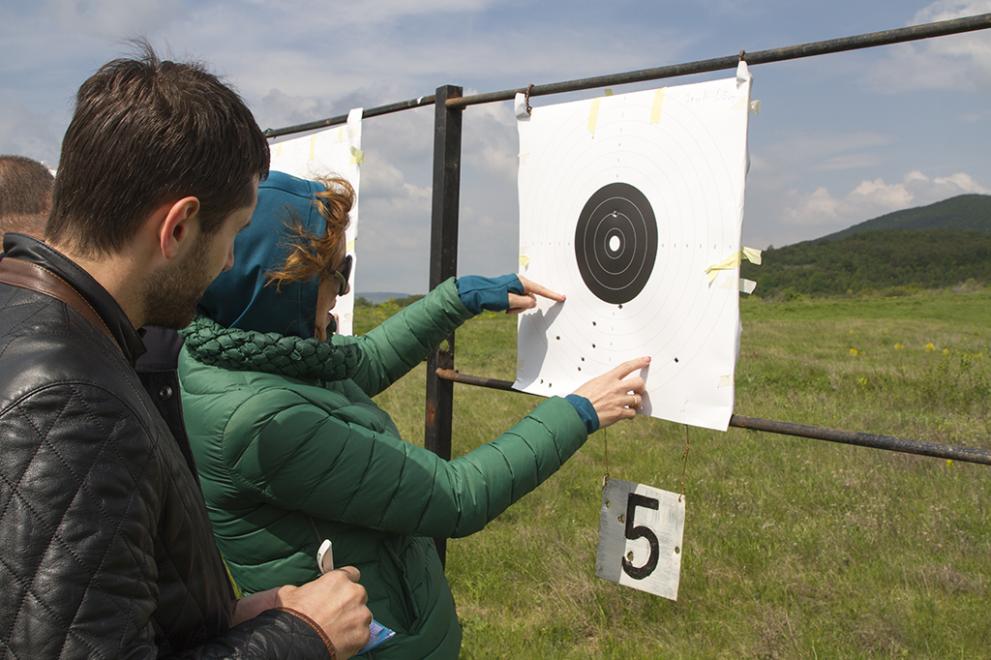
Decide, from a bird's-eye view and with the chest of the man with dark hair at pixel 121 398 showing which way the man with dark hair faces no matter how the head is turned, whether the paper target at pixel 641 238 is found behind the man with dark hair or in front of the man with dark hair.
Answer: in front

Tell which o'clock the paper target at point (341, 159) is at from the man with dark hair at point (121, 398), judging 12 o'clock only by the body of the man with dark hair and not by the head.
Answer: The paper target is roughly at 11 o'clock from the man with dark hair.

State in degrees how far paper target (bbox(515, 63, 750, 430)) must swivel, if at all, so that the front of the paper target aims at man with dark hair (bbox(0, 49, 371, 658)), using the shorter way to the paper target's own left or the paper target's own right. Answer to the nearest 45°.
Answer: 0° — it already faces them

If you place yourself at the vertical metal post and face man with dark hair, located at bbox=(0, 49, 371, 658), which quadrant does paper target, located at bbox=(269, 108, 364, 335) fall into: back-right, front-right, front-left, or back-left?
back-right

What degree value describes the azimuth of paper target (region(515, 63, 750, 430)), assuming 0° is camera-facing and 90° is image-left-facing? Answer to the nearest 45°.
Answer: approximately 45°

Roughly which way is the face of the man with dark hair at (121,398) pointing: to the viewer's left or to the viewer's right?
to the viewer's right

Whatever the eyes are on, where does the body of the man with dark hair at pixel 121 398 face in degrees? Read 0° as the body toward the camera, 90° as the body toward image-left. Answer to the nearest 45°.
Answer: approximately 225°

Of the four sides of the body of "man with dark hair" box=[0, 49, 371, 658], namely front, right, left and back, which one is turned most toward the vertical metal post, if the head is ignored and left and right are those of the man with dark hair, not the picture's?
front
